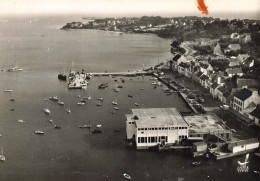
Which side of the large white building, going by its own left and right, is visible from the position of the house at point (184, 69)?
back

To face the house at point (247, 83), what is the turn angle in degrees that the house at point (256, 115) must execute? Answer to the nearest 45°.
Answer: approximately 135° to its right

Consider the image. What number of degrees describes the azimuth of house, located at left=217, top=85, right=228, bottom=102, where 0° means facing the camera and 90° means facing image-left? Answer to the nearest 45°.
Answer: approximately 45°

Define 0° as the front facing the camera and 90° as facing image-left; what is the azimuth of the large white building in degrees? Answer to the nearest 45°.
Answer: approximately 0°

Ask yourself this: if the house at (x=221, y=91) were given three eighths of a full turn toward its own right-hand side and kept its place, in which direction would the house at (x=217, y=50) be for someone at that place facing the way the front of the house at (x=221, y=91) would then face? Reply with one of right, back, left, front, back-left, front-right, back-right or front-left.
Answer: front

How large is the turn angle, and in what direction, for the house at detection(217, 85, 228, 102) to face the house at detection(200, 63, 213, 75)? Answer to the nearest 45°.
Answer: approximately 135° to its right

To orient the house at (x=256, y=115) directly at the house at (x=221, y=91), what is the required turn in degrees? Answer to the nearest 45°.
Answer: approximately 90° to its right

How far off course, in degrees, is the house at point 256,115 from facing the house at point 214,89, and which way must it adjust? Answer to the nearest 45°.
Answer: approximately 90° to its right

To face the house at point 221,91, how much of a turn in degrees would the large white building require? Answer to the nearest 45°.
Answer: approximately 135° to its left

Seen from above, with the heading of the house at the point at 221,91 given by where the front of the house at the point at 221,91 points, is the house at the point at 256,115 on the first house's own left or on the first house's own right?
on the first house's own left

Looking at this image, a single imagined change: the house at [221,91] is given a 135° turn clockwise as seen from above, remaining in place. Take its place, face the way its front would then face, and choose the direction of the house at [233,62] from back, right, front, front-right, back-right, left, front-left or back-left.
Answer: front

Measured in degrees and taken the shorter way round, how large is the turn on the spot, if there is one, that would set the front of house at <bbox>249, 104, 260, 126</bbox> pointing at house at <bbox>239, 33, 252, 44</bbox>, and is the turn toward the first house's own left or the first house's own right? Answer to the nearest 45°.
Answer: approximately 135° to the first house's own right
